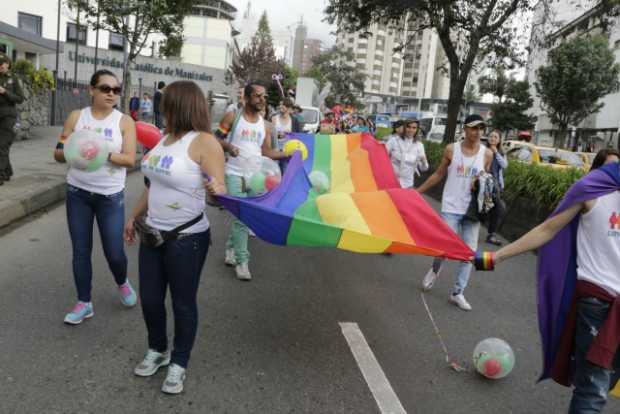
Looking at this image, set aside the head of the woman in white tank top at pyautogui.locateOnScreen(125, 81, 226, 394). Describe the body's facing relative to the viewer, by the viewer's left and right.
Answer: facing the viewer and to the left of the viewer

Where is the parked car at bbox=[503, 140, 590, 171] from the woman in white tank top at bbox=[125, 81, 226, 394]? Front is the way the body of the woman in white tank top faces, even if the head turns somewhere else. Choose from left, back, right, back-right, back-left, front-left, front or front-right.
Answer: back

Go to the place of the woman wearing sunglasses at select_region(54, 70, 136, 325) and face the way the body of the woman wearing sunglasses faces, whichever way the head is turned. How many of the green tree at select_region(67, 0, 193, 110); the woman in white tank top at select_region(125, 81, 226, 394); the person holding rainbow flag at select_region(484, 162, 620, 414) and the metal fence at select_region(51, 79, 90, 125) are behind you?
2

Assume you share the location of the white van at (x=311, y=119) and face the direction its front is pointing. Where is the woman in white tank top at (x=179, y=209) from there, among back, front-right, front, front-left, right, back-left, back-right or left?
front

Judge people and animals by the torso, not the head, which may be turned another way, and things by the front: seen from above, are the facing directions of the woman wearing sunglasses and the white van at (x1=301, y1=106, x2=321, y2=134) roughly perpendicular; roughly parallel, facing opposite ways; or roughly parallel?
roughly parallel

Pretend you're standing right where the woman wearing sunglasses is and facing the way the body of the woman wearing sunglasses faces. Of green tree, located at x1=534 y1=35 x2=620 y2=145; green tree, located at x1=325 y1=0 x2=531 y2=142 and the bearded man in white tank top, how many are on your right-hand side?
0

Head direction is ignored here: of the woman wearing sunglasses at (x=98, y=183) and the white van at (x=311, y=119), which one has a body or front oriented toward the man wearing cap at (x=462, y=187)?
the white van

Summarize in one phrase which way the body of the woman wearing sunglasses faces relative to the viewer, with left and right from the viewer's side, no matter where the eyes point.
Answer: facing the viewer

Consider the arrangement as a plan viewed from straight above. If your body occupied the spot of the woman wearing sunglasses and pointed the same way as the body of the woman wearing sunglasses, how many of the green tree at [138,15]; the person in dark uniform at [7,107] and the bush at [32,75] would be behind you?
3

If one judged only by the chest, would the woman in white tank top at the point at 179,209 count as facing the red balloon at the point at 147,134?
no

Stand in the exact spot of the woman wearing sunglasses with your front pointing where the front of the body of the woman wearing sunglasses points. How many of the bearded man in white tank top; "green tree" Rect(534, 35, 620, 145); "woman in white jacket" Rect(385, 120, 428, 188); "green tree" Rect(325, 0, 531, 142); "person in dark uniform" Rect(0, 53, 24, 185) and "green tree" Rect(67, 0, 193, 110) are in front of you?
0

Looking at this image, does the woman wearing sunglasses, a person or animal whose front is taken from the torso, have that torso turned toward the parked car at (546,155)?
no

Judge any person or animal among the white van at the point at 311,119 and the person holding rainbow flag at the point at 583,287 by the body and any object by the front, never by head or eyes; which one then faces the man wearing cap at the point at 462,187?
the white van

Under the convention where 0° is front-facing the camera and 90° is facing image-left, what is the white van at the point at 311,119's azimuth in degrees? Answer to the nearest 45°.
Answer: approximately 0°

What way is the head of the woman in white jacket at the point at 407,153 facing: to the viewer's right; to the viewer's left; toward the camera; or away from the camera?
toward the camera

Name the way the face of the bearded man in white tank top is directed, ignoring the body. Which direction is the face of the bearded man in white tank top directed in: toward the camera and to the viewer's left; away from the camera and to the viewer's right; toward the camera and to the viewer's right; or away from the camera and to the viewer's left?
toward the camera and to the viewer's right

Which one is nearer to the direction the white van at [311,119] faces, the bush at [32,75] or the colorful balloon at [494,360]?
the colorful balloon

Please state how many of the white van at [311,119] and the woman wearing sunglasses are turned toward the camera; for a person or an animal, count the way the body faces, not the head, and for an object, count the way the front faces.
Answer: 2
